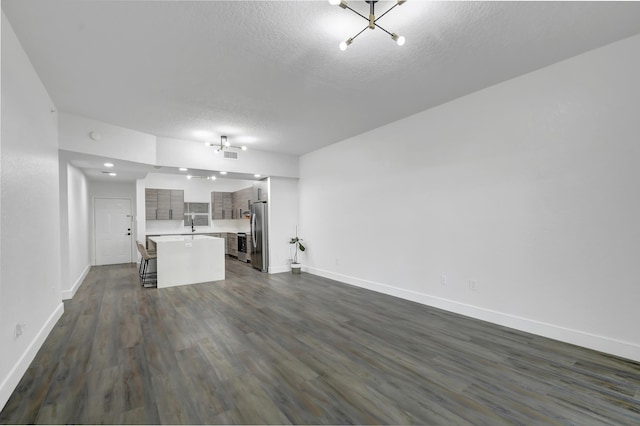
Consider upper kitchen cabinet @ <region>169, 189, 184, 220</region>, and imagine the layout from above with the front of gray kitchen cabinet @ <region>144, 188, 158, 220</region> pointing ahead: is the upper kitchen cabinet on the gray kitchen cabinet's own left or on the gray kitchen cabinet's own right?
on the gray kitchen cabinet's own left

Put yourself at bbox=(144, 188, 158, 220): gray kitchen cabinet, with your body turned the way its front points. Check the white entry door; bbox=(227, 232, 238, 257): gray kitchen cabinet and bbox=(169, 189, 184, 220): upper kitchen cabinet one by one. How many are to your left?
2

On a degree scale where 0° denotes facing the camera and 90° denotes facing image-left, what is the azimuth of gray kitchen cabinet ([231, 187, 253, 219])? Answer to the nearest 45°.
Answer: approximately 45°

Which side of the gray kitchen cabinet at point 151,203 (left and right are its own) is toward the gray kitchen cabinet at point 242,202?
left

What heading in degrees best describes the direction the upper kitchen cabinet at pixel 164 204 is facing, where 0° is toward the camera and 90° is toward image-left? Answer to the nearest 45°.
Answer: approximately 0°

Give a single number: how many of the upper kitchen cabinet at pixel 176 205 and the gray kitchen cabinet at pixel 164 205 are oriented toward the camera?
2

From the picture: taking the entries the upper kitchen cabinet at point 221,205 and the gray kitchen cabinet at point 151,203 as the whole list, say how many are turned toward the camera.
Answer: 2

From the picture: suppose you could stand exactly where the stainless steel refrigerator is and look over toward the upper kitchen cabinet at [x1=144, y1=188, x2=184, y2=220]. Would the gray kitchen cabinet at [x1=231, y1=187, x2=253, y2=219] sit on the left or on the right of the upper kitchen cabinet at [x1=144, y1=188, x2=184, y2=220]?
right

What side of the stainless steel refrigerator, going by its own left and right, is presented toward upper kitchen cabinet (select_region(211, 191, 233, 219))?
right

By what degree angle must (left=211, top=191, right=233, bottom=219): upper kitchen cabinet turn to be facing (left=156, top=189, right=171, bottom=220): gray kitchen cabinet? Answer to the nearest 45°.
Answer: approximately 90° to its right
